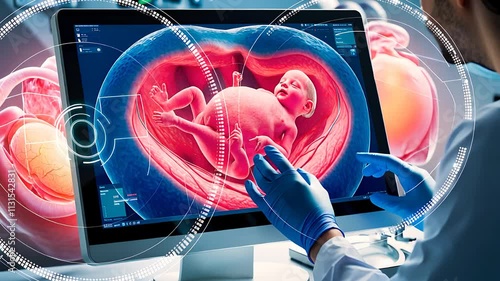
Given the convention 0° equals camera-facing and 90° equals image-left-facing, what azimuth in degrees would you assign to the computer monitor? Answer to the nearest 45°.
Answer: approximately 315°
